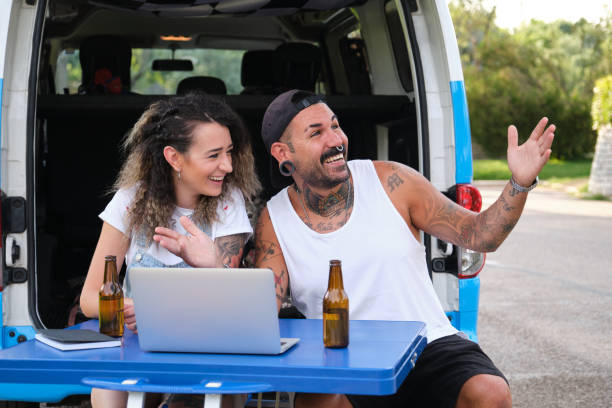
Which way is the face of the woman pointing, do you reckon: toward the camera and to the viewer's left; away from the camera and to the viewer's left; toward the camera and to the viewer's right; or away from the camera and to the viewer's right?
toward the camera and to the viewer's right

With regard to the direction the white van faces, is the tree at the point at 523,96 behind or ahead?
ahead

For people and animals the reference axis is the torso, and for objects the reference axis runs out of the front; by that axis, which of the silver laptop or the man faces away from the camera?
the silver laptop

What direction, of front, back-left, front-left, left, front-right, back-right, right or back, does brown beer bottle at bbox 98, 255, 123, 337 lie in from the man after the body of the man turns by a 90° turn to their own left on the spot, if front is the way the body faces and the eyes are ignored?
back-right

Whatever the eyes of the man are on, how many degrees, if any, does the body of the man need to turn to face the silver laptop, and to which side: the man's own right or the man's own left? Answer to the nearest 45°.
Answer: approximately 45° to the man's own right

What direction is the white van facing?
away from the camera

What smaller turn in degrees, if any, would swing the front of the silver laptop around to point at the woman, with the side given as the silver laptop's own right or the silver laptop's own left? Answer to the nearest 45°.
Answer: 0° — it already faces them

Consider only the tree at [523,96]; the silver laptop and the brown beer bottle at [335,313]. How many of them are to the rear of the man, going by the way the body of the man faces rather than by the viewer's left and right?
1

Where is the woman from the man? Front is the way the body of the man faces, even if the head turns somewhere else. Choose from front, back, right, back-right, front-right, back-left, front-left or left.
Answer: right

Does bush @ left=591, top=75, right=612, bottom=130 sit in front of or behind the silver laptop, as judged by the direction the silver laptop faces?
in front

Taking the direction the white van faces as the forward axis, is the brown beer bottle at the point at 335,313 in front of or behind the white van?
behind

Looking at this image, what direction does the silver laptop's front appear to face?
away from the camera
